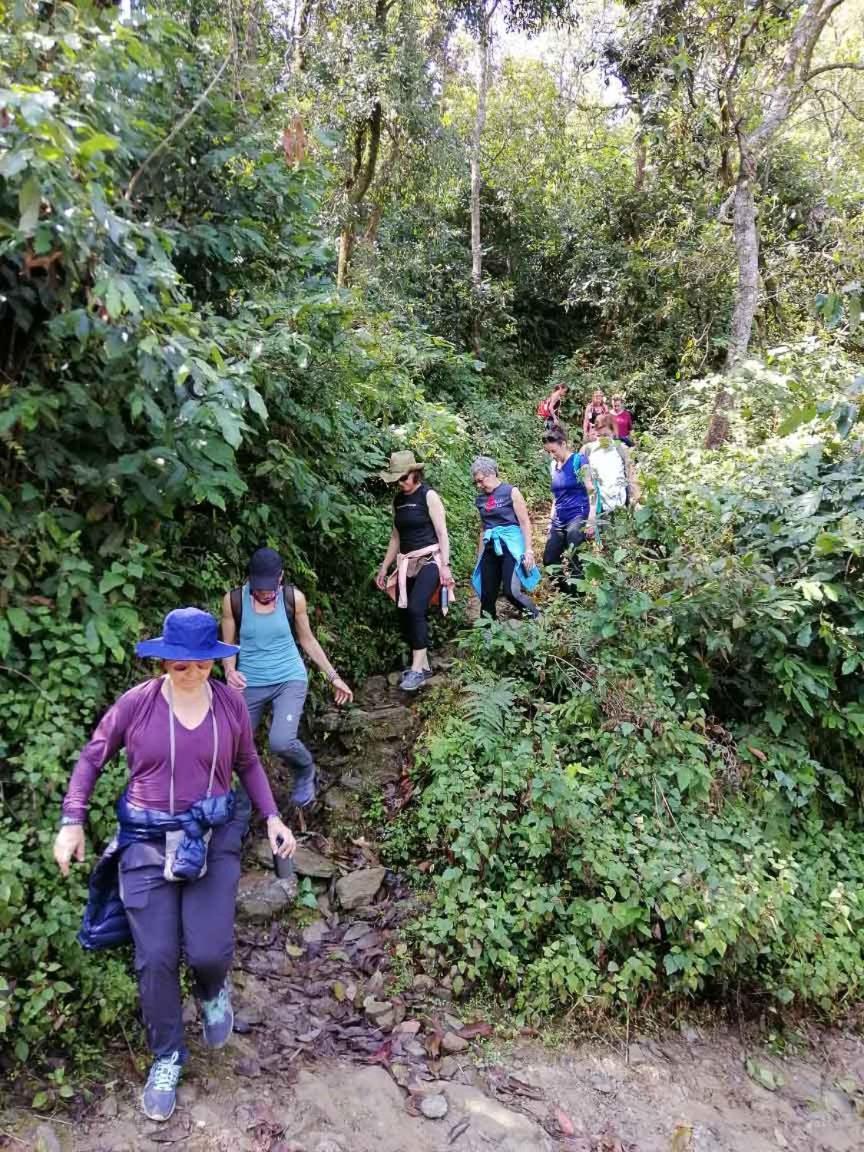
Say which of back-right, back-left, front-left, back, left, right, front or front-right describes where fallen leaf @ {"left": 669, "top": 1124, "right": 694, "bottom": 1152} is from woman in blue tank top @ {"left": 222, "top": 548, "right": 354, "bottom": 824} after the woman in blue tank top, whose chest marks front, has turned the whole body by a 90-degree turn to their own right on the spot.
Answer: back-left

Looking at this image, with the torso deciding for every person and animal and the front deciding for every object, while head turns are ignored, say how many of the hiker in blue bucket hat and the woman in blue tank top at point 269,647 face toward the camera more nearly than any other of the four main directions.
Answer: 2

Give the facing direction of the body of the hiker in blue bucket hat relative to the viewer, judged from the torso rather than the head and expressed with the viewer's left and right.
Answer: facing the viewer

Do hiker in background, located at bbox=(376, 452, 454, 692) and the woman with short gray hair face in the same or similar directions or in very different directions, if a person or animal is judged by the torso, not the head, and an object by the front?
same or similar directions

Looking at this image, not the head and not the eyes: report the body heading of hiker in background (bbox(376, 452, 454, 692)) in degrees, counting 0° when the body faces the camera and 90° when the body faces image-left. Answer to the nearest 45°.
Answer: approximately 45°

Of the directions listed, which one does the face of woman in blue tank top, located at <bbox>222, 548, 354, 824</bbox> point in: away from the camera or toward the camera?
toward the camera

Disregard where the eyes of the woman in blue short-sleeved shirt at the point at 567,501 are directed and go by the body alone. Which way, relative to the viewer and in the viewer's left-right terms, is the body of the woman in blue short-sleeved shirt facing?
facing the viewer and to the left of the viewer

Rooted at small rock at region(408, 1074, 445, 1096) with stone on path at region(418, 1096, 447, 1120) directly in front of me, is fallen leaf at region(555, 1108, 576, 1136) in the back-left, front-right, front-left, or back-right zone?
front-left

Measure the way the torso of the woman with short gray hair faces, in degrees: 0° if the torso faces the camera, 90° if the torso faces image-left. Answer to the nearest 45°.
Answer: approximately 45°

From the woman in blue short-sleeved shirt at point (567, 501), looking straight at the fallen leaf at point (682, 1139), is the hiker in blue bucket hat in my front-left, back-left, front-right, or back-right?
front-right

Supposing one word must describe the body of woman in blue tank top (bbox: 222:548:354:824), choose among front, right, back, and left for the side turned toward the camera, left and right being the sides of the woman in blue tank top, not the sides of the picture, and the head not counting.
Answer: front
